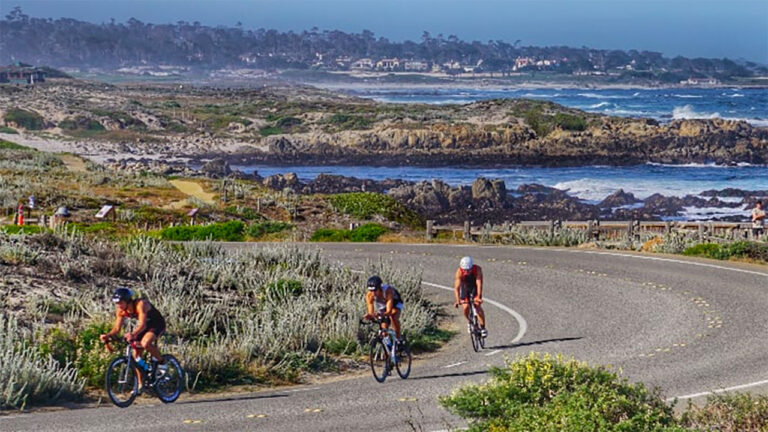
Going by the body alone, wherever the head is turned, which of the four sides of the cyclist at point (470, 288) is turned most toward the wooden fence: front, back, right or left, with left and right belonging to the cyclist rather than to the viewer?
back

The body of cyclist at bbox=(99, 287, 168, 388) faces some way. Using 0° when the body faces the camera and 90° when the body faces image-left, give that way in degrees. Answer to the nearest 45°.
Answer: approximately 45°

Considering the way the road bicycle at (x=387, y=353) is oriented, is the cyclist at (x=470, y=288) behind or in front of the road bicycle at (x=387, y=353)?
behind

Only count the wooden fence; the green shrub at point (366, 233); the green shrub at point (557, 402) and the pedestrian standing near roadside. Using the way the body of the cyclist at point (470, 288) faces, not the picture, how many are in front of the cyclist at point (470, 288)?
1

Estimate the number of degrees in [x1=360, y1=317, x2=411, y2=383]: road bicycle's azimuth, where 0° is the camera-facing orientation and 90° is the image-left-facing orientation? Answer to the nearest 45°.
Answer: approximately 45°

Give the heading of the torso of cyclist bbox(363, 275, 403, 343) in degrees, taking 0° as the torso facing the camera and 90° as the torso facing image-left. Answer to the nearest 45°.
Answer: approximately 45°

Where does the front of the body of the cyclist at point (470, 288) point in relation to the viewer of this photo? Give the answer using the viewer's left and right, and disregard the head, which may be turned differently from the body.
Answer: facing the viewer

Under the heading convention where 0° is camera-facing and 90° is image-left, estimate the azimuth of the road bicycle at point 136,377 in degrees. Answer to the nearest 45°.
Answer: approximately 45°

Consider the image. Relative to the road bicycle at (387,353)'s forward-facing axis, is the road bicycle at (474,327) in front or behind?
behind

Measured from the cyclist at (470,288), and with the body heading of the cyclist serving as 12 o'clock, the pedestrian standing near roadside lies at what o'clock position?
The pedestrian standing near roadside is roughly at 7 o'clock from the cyclist.
